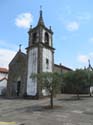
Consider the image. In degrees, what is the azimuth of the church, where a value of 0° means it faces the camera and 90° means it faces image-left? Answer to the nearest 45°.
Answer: approximately 45°
